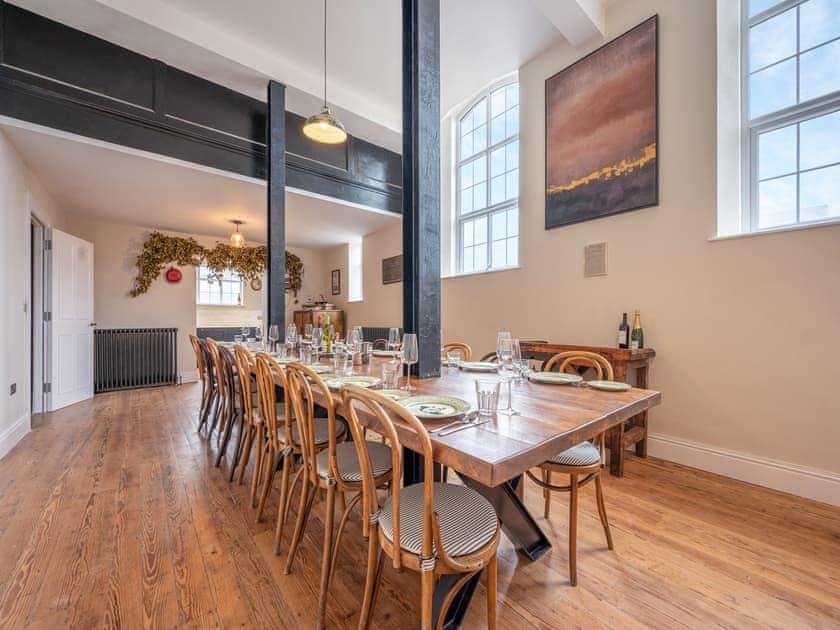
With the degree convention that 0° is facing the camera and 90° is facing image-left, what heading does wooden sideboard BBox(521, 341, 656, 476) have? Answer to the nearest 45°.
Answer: approximately 45°

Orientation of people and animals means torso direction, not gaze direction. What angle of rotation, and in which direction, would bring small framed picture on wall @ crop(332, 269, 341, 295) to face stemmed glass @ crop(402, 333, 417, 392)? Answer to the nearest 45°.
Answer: approximately 45° to its left

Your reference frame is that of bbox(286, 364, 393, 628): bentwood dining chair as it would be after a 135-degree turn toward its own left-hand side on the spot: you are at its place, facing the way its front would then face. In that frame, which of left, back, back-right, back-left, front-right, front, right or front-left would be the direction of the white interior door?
front-right

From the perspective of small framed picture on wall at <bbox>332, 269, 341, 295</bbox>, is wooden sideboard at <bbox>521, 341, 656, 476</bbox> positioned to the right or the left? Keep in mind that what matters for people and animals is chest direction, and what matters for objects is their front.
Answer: on its left

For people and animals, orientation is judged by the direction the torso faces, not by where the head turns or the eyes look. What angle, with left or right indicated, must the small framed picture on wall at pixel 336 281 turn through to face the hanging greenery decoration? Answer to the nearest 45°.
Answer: approximately 45° to its right

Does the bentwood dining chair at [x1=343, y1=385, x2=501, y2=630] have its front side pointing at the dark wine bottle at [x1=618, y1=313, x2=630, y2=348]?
yes

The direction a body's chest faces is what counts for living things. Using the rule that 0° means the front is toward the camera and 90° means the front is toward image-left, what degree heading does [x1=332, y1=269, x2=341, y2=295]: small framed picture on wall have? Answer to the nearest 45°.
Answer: approximately 45°

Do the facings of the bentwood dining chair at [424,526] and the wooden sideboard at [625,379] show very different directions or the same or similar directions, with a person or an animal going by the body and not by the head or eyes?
very different directions

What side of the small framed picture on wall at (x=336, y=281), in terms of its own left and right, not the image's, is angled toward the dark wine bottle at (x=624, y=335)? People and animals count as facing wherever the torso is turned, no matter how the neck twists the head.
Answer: left

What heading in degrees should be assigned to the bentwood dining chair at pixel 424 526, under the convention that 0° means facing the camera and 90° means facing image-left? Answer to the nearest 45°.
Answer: approximately 225°
